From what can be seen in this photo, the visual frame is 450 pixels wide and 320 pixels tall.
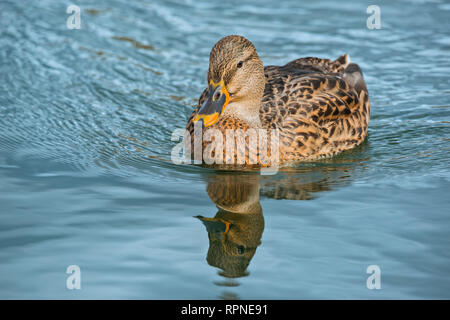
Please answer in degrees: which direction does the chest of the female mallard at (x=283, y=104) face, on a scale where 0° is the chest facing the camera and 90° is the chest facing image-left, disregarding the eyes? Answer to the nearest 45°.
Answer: approximately 45°
